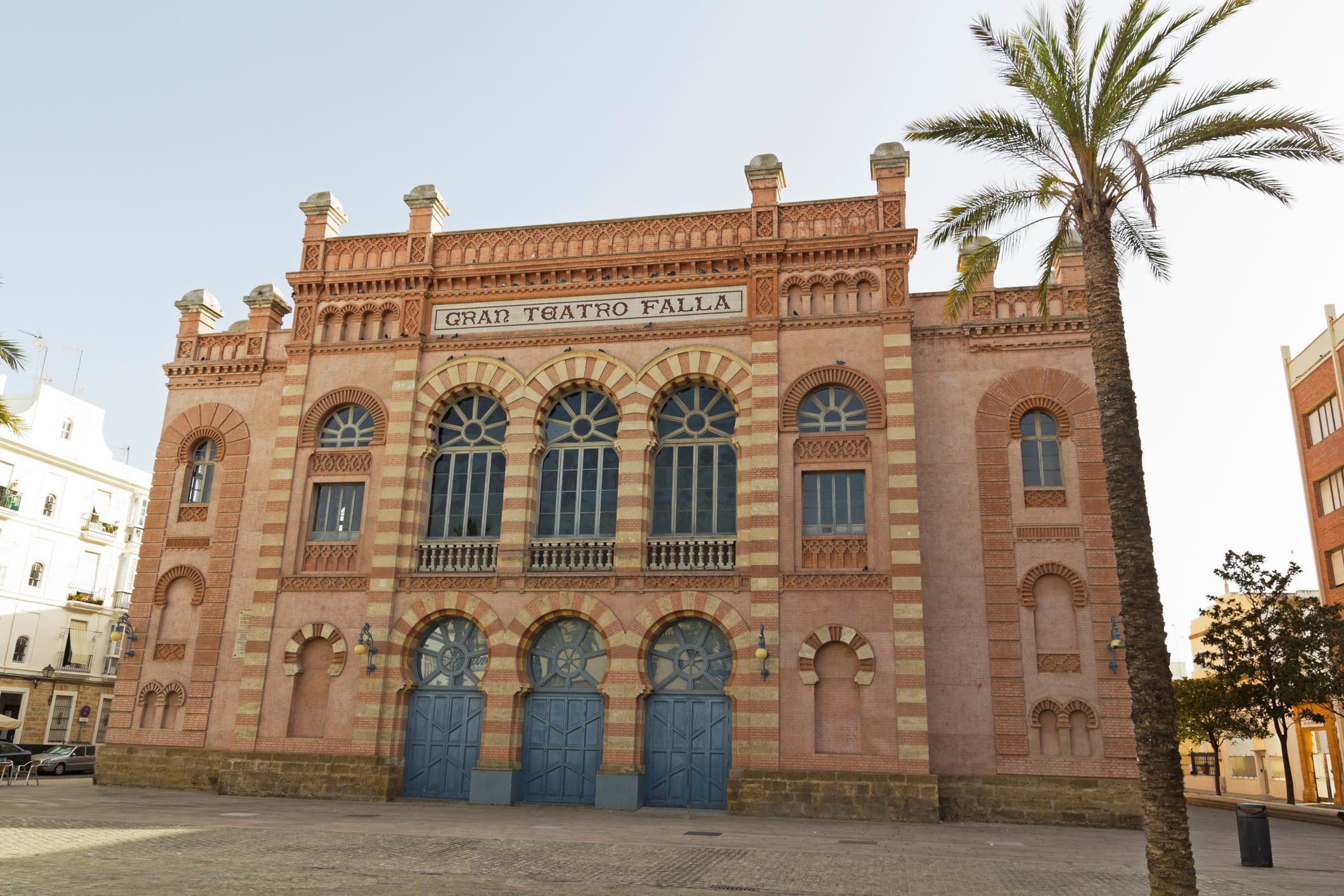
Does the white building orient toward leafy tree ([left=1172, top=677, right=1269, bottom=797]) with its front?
yes

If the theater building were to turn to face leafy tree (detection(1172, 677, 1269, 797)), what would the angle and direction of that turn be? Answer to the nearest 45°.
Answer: approximately 135° to its left

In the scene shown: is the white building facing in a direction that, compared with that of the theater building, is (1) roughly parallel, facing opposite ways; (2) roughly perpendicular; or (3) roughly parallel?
roughly perpendicular

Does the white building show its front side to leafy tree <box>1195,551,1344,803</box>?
yes

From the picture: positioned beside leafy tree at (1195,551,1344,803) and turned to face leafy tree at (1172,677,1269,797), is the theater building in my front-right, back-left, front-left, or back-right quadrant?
back-left

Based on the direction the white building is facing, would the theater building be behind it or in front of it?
in front

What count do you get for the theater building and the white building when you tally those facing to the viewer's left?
0

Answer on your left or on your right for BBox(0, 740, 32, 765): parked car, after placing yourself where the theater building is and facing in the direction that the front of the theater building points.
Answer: on your right

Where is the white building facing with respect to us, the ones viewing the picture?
facing the viewer and to the right of the viewer

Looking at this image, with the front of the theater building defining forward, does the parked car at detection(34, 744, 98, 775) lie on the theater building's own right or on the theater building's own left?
on the theater building's own right

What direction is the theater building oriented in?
toward the camera

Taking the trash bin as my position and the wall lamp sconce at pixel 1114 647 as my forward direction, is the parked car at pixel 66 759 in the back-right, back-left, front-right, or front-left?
front-left
